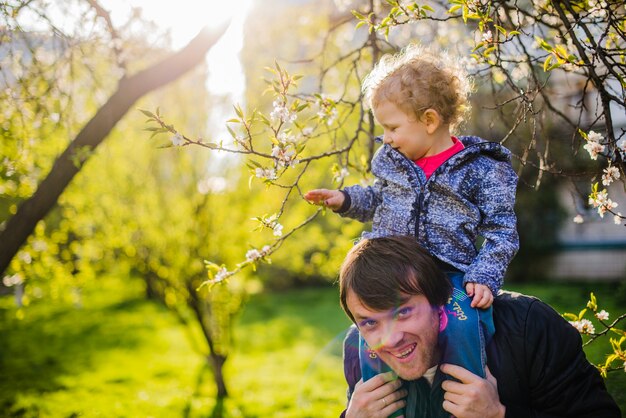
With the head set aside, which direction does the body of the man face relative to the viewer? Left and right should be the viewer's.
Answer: facing the viewer and to the left of the viewer

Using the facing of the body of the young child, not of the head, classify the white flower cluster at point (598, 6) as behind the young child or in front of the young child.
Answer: behind

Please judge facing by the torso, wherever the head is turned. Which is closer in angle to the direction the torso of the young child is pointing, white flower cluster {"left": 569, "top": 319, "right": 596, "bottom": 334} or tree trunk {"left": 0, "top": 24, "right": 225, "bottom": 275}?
the tree trunk

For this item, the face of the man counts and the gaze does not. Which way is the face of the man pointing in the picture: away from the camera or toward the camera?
toward the camera

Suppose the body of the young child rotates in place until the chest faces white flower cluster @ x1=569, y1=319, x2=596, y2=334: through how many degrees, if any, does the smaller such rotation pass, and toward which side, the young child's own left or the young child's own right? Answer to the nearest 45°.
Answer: approximately 180°

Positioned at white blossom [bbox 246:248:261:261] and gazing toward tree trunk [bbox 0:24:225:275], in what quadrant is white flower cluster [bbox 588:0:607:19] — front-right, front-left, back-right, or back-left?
back-right

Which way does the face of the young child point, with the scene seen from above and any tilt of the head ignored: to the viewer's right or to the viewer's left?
to the viewer's left
